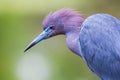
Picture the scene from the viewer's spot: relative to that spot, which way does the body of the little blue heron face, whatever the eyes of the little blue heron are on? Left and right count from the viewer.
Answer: facing to the left of the viewer
